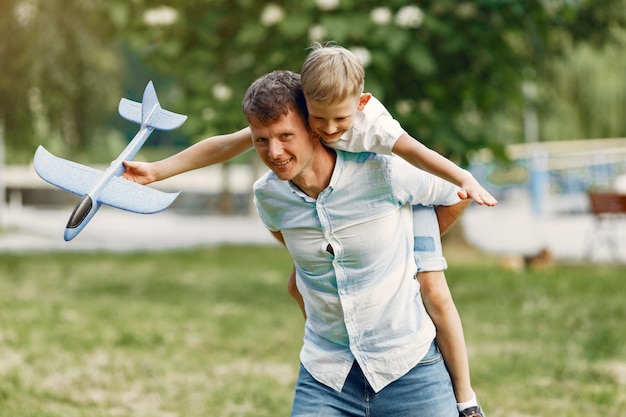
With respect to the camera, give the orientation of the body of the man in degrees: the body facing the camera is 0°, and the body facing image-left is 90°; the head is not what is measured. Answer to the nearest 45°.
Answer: approximately 0°

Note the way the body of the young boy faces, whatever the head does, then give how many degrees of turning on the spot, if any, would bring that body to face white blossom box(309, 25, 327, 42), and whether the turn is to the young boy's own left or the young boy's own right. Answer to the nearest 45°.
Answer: approximately 180°

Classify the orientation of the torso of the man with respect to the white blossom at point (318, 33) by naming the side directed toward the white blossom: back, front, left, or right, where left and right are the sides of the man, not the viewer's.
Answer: back

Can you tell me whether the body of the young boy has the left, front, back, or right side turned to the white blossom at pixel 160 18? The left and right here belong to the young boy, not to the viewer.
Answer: back

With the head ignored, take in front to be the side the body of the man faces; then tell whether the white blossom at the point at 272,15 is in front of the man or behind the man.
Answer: behind

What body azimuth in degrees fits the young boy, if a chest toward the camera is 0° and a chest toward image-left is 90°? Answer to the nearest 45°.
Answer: approximately 0°

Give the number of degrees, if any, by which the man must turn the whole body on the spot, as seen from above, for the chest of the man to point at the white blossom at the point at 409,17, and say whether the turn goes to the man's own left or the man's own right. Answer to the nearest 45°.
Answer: approximately 180°

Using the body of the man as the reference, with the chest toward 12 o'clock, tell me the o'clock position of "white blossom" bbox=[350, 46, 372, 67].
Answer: The white blossom is roughly at 6 o'clock from the man.

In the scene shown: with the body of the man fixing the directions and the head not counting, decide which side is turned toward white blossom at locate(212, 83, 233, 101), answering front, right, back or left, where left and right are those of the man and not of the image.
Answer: back

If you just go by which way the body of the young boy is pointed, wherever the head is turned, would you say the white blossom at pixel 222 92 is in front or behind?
behind
